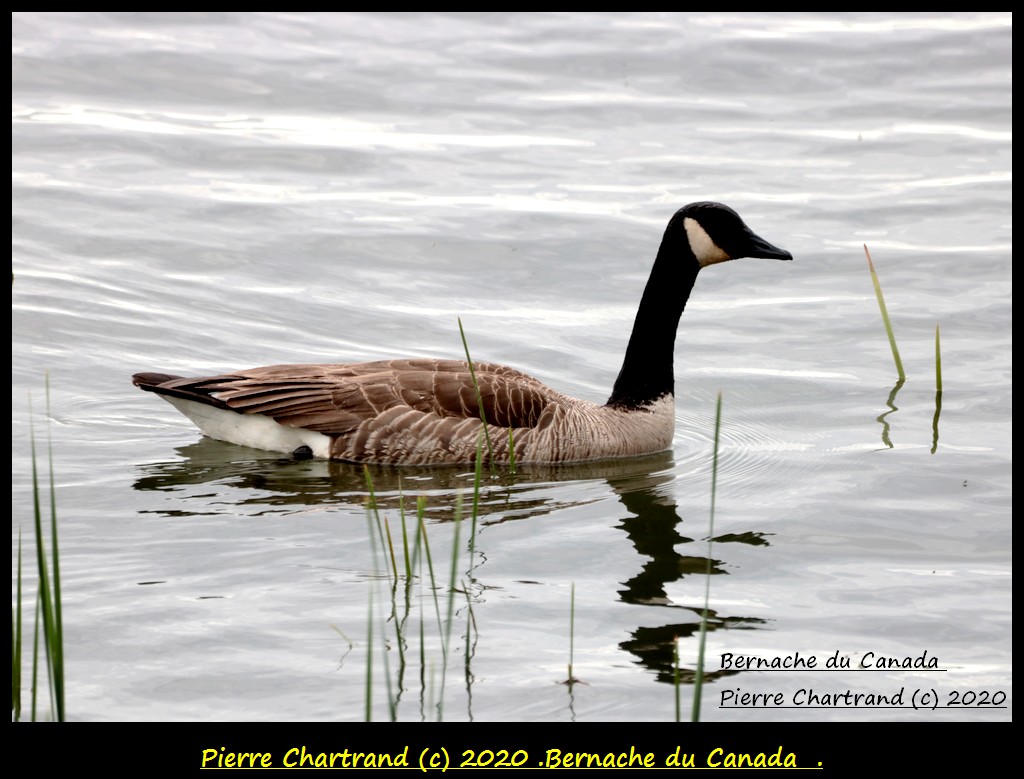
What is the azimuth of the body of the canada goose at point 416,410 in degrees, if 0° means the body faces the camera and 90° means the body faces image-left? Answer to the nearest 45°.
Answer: approximately 270°

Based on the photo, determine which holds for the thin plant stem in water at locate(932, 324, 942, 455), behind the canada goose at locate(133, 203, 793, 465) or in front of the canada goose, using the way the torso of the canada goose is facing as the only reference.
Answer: in front
